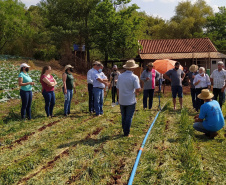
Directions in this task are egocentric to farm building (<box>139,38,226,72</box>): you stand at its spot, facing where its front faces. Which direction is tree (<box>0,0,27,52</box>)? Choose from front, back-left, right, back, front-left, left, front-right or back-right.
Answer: right

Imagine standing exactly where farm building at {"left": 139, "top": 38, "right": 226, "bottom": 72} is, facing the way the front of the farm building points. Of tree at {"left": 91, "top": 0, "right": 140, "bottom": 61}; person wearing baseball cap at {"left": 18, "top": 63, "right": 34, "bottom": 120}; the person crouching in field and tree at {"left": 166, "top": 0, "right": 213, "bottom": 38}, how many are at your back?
1

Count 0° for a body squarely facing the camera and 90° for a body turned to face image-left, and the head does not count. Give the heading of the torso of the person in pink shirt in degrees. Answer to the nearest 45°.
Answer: approximately 315°

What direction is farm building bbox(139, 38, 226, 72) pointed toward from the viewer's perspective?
toward the camera

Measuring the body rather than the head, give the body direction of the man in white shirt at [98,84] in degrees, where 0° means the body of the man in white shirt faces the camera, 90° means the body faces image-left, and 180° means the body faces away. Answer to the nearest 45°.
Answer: approximately 315°

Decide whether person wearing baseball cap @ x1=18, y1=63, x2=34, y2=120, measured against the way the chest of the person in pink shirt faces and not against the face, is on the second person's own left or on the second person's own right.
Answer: on the second person's own right

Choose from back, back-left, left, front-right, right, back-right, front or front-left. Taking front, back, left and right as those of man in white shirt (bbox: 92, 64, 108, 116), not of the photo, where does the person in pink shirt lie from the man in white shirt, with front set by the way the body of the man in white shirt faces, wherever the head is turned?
back-right

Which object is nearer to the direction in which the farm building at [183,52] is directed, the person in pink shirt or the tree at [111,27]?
the person in pink shirt

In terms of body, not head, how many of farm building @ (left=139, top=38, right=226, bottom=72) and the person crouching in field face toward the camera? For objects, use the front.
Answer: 1

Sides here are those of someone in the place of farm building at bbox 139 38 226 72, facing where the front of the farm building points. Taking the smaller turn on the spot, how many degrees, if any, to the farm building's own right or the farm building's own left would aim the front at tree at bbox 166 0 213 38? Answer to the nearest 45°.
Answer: approximately 180°

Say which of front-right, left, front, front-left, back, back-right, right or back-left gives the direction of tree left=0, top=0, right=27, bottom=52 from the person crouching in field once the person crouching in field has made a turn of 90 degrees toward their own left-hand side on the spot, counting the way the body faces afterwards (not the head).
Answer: right

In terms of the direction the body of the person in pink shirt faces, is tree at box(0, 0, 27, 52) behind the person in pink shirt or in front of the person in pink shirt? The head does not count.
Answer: behind

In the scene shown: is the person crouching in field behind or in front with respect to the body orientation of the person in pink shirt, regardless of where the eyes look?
in front

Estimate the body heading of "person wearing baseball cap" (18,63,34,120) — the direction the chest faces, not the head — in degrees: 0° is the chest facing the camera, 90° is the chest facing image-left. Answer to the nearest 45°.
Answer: approximately 315°

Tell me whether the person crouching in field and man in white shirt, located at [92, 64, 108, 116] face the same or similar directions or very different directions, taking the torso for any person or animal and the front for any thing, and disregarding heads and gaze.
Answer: very different directions

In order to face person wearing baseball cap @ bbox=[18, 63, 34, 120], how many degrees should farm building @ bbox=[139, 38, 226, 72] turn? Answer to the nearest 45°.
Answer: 0° — it already faces them

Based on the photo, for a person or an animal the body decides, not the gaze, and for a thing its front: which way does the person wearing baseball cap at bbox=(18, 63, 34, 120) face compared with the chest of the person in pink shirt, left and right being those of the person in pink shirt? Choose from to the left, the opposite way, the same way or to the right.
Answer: the same way
